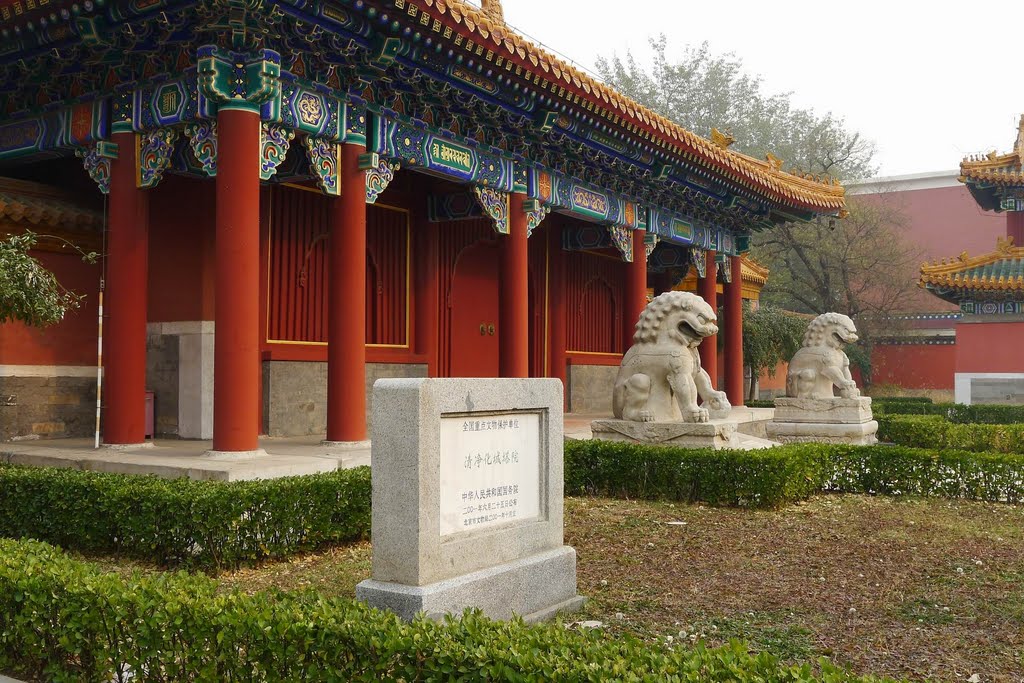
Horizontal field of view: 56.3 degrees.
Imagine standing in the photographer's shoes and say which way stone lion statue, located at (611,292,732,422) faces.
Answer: facing to the right of the viewer

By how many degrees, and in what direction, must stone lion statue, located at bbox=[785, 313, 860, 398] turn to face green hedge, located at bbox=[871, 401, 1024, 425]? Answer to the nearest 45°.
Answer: approximately 90° to its left

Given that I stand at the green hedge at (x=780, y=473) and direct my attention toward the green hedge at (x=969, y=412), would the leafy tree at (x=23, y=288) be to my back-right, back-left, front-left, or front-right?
back-left

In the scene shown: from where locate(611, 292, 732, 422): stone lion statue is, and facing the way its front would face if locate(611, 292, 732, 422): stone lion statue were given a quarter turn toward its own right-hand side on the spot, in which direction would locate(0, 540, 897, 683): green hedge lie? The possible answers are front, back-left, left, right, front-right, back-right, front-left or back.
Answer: front

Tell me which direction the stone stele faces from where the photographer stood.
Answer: facing the viewer and to the right of the viewer

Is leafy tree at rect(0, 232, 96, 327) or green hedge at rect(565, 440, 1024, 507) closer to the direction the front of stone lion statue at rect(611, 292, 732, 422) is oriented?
the green hedge

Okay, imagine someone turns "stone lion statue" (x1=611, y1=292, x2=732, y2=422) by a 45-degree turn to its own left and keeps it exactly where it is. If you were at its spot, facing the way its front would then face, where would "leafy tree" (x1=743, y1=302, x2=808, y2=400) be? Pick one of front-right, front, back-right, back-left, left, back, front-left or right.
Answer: front-left

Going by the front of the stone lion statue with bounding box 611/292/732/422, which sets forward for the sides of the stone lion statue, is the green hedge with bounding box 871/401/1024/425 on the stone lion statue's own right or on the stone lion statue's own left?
on the stone lion statue's own left

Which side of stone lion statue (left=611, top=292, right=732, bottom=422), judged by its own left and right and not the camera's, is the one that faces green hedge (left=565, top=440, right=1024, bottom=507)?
front

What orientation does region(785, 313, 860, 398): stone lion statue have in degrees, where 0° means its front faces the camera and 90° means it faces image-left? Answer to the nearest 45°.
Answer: approximately 270°

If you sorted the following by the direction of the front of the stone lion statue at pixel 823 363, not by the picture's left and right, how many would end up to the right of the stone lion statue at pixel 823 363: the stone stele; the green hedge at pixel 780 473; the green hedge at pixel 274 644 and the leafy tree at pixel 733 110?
3

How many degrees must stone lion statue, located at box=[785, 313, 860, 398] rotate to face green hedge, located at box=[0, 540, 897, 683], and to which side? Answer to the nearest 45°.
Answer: approximately 90° to its right
